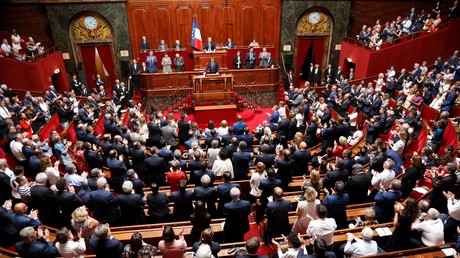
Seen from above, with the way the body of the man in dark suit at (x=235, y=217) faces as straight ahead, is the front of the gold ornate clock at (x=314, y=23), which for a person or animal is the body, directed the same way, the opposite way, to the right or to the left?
the opposite way

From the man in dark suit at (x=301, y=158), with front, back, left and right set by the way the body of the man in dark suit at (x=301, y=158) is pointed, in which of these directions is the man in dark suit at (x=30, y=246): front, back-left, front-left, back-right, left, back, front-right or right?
back-left

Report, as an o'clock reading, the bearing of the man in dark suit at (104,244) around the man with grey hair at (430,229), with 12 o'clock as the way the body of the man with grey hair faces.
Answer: The man in dark suit is roughly at 9 o'clock from the man with grey hair.

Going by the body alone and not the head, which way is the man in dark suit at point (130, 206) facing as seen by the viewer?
away from the camera

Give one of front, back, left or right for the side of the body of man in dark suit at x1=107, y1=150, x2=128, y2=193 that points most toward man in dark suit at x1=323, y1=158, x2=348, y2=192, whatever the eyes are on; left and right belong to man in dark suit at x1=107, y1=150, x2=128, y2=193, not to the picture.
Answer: right

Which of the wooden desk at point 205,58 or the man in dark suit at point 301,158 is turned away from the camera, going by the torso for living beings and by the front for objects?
the man in dark suit

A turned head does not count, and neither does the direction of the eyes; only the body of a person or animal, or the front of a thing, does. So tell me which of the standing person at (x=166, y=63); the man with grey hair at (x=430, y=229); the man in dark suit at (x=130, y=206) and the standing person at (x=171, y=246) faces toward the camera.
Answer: the standing person at (x=166, y=63)

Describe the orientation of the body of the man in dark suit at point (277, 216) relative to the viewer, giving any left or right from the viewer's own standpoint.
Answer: facing away from the viewer

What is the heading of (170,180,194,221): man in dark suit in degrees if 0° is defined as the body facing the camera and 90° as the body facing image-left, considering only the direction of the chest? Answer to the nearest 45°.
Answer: approximately 180°

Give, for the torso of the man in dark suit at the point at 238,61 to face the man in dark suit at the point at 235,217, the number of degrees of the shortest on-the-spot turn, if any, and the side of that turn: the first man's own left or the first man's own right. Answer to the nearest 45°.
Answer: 0° — they already face them

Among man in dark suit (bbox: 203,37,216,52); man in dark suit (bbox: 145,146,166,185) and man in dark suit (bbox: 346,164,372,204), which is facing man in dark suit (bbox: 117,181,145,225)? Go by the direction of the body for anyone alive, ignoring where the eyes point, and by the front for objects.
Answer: man in dark suit (bbox: 203,37,216,52)

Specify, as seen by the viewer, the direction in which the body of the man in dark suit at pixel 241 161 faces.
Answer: away from the camera

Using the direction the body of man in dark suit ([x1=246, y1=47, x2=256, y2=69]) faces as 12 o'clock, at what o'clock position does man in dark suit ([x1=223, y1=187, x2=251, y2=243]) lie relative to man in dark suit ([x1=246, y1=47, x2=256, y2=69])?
man in dark suit ([x1=223, y1=187, x2=251, y2=243]) is roughly at 12 o'clock from man in dark suit ([x1=246, y1=47, x2=256, y2=69]).

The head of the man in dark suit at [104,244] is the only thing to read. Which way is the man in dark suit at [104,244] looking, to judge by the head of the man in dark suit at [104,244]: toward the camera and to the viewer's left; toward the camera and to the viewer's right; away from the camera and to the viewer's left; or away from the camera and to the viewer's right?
away from the camera and to the viewer's right
